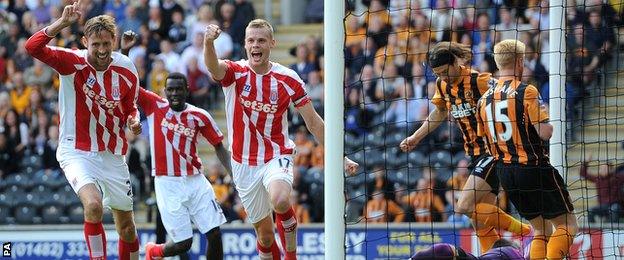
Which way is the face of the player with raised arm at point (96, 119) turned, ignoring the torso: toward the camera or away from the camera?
toward the camera

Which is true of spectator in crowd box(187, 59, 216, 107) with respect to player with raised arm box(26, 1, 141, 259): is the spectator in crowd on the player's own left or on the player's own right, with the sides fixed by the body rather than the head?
on the player's own left

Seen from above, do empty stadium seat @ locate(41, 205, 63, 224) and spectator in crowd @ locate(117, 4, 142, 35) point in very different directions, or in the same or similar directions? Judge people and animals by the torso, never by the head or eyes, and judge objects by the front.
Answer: same or similar directions

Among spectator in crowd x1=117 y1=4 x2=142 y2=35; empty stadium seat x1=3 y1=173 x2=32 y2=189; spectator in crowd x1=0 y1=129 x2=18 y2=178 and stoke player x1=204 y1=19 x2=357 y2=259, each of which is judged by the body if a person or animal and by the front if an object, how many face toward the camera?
4

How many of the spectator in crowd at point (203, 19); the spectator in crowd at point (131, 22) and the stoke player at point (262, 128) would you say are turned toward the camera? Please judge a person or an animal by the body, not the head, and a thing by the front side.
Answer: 3

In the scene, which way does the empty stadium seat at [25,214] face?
toward the camera

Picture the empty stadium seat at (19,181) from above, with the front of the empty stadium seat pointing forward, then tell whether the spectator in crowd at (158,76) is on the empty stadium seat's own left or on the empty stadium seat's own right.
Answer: on the empty stadium seat's own left

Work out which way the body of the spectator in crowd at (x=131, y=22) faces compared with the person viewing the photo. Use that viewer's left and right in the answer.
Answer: facing the viewer

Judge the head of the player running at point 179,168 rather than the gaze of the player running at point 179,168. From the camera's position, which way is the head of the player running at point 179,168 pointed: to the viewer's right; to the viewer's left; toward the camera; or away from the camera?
toward the camera

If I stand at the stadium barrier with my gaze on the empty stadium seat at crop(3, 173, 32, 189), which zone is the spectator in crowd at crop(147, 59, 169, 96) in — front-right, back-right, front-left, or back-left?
front-right

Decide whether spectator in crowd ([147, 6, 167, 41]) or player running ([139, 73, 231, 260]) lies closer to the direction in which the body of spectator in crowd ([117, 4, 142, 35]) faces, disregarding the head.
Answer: the player running

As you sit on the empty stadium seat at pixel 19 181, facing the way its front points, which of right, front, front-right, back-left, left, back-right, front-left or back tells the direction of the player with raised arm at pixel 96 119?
front

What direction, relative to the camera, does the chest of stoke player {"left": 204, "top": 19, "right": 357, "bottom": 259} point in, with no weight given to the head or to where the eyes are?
toward the camera

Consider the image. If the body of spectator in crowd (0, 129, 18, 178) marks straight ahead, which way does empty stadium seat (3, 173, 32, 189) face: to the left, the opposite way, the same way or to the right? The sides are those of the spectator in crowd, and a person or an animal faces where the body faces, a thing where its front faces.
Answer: the same way

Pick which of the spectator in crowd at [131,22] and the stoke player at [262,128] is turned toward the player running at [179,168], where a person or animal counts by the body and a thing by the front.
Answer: the spectator in crowd

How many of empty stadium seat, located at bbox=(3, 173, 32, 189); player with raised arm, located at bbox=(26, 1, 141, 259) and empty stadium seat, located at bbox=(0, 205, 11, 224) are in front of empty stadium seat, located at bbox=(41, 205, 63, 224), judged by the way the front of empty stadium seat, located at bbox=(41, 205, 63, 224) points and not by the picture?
1
